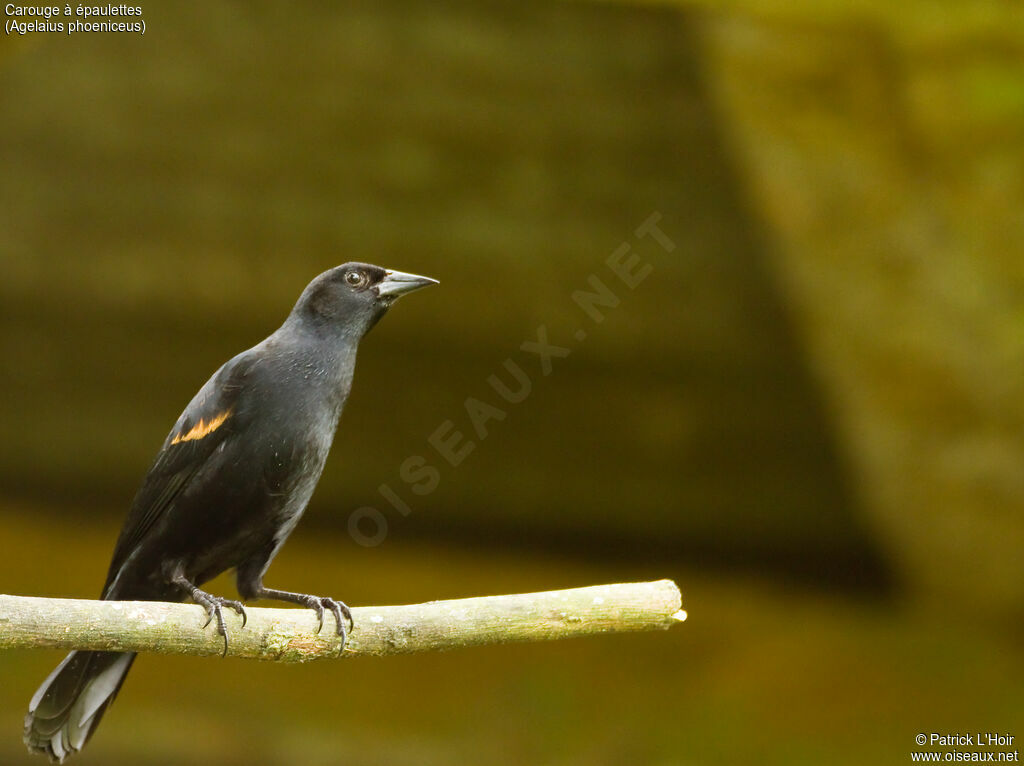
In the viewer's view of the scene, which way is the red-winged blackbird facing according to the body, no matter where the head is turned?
to the viewer's right
